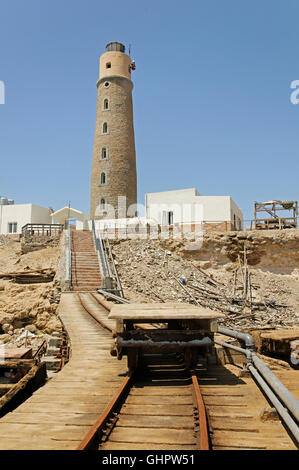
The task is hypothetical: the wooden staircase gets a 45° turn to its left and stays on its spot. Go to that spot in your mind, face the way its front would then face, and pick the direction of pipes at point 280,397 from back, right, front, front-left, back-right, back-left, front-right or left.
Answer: front-right

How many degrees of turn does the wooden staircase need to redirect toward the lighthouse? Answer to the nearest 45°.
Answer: approximately 180°

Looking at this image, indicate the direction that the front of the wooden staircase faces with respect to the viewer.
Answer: facing the viewer

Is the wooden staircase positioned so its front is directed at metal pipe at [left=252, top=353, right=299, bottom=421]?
yes

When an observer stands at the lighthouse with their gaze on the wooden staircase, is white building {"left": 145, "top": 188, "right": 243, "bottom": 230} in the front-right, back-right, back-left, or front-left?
front-left

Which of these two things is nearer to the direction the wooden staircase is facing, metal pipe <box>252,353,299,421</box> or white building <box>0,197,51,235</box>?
the metal pipe

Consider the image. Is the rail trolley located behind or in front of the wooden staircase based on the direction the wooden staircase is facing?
in front

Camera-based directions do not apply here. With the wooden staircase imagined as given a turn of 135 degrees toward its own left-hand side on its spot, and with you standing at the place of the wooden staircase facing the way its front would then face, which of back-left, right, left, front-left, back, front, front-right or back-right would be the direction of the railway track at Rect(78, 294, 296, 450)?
back-right

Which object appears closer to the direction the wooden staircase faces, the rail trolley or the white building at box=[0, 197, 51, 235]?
the rail trolley

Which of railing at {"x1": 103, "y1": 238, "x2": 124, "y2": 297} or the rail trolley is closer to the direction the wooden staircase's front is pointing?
the rail trolley

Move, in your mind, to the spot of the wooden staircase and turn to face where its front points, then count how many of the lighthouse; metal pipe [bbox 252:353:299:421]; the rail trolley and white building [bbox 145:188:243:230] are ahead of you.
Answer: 2

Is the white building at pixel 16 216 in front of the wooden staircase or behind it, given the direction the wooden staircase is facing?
behind
